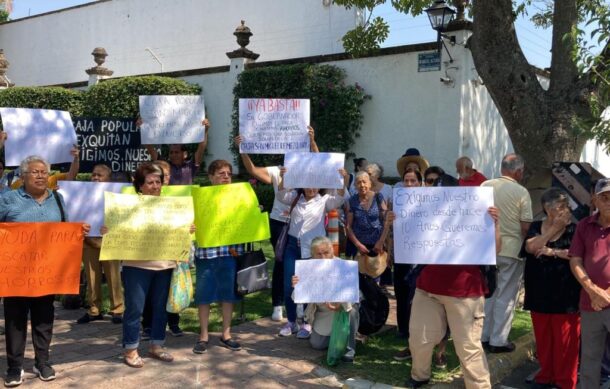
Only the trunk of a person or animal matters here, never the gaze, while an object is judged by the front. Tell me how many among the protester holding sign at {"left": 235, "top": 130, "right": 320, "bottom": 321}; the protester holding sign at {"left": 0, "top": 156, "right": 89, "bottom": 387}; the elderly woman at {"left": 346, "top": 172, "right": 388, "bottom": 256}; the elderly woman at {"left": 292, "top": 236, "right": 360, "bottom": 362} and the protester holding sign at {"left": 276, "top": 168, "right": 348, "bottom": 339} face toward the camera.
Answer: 5

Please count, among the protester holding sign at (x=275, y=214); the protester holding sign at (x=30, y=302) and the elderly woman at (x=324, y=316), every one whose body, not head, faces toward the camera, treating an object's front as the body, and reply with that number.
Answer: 3

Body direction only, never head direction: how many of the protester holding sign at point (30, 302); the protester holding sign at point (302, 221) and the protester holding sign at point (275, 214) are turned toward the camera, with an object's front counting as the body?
3

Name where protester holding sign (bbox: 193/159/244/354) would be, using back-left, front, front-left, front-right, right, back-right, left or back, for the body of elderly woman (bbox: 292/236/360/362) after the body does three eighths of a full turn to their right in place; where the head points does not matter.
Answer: front-left

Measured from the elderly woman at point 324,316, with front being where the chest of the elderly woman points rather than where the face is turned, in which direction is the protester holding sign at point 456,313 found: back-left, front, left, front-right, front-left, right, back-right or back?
front-left

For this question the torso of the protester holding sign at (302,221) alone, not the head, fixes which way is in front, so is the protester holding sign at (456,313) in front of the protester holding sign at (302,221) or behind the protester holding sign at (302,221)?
in front

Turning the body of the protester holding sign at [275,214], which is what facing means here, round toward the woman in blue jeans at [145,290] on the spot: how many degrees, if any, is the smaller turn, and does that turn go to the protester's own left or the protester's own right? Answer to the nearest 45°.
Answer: approximately 45° to the protester's own right

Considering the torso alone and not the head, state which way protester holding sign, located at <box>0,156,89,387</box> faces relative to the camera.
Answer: toward the camera

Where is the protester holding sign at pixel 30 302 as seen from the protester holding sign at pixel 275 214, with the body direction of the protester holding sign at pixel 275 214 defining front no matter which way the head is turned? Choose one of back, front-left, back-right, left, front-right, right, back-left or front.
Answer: front-right

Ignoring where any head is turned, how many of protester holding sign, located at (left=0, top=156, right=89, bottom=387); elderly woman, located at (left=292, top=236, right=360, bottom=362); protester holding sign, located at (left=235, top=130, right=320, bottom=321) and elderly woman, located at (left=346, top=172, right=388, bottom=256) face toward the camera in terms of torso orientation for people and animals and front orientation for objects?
4

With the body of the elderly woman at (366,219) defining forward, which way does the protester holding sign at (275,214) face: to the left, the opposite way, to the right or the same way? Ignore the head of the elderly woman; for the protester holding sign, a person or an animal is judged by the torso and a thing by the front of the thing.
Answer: the same way

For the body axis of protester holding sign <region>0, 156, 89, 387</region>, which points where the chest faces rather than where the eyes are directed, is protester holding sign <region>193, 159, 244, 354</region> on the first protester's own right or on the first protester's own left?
on the first protester's own left

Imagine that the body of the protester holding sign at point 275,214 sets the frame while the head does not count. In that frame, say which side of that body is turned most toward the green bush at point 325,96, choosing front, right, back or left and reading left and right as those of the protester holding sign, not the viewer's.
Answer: back

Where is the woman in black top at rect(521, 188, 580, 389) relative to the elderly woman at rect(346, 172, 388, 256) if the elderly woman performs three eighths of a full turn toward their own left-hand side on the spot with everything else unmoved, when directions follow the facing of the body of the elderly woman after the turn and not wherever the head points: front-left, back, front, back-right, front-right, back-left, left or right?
right

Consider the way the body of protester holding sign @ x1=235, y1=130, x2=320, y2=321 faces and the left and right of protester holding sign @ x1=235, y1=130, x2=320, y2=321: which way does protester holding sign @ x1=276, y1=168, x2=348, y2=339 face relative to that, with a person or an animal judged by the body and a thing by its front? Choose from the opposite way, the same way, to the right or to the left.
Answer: the same way

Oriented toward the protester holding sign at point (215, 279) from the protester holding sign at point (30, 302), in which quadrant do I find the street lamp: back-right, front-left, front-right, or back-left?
front-left

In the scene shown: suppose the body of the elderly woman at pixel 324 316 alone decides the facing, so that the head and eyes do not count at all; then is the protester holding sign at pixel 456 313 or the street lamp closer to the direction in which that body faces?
the protester holding sign

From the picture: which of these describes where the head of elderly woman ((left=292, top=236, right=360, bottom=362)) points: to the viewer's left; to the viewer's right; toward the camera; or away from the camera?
toward the camera

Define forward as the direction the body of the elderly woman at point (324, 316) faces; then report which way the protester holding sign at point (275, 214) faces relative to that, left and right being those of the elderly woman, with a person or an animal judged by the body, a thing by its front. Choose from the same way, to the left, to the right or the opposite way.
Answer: the same way

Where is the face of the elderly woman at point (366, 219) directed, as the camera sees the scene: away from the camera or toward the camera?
toward the camera

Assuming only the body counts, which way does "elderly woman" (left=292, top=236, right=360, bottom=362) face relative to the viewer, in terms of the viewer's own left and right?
facing the viewer

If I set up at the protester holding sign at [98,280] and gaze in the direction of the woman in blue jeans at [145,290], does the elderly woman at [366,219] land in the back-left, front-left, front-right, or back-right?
front-left
